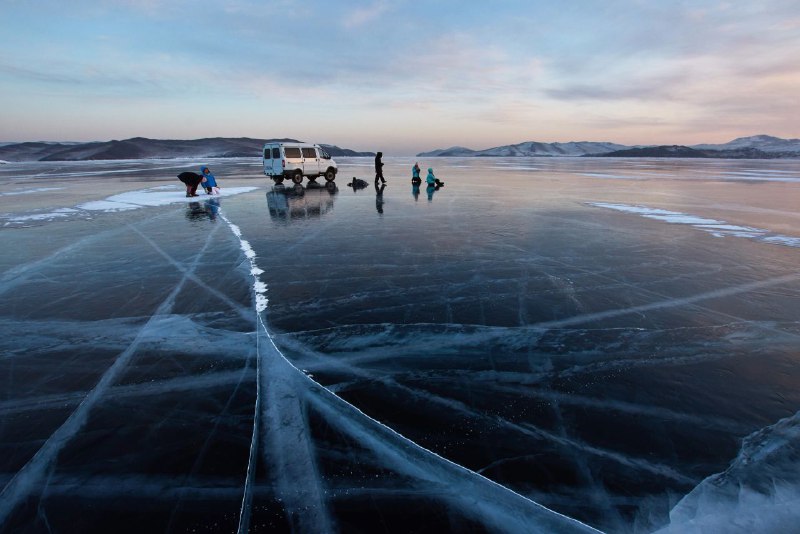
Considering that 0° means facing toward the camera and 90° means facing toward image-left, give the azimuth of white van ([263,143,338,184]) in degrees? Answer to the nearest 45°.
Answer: approximately 225°

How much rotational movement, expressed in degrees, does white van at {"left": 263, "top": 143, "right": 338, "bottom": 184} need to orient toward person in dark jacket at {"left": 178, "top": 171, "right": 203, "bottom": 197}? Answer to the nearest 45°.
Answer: approximately 180°
